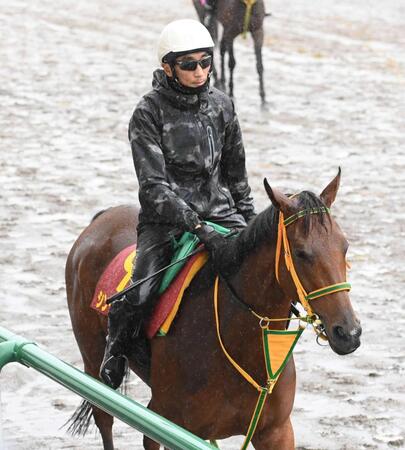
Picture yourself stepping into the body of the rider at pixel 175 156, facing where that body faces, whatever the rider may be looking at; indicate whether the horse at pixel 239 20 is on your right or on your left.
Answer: on your left

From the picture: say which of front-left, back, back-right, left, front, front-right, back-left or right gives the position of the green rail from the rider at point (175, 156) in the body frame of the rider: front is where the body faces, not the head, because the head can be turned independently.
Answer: front-right

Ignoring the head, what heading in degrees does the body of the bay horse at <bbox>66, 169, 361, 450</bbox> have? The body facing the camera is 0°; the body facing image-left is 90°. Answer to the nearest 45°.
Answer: approximately 315°

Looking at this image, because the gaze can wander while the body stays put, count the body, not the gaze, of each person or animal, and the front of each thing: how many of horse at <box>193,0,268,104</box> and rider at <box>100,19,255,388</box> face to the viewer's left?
0

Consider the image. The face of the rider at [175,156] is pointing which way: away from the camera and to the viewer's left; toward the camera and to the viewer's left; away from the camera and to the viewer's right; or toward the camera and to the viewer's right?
toward the camera and to the viewer's right

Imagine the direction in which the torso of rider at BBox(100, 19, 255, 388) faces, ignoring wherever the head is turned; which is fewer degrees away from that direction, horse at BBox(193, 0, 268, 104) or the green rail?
the green rail
